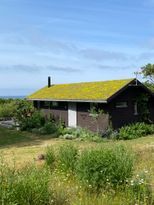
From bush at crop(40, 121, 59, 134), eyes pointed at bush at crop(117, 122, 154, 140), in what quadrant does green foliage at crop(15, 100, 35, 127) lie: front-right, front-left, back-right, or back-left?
back-left

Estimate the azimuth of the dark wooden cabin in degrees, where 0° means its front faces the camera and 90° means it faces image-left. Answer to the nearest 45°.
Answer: approximately 45°

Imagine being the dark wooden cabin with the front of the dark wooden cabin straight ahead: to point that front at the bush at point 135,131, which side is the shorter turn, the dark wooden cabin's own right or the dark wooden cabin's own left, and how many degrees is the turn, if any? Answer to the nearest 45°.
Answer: approximately 90° to the dark wooden cabin's own left

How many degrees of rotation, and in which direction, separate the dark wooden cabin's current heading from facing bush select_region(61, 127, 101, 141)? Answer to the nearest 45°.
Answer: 0° — it already faces it

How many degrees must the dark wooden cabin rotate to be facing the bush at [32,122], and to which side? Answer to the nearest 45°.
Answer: approximately 90° to its right

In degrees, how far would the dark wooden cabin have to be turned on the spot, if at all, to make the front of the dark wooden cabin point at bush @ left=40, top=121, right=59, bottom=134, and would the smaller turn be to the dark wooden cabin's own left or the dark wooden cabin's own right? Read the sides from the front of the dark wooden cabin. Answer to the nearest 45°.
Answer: approximately 45° to the dark wooden cabin's own right

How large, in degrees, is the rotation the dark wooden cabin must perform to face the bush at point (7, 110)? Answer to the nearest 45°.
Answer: approximately 90° to its right
